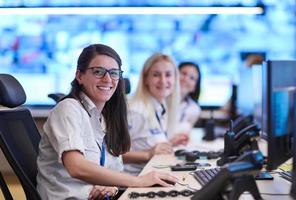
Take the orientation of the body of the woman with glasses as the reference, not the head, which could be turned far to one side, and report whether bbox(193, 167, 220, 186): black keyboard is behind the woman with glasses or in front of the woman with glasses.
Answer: in front

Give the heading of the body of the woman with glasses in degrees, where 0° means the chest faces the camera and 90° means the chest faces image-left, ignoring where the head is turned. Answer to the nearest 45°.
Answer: approximately 315°

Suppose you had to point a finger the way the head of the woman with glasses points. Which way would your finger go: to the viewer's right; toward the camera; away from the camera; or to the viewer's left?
toward the camera

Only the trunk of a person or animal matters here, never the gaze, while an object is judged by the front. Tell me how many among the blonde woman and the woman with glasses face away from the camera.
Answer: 0

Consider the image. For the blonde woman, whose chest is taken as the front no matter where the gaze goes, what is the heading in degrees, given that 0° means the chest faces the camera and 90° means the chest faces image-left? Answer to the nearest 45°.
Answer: approximately 315°

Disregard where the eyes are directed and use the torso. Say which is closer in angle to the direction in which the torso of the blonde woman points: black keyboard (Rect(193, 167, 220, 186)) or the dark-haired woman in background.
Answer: the black keyboard

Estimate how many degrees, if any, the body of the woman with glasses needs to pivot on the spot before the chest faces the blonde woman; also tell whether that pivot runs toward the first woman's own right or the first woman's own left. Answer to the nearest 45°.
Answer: approximately 135° to the first woman's own left

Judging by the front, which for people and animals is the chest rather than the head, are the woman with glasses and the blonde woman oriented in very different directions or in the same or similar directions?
same or similar directions

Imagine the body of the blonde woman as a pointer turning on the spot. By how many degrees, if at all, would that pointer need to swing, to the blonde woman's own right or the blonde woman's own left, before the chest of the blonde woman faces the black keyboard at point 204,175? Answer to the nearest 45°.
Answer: approximately 45° to the blonde woman's own right

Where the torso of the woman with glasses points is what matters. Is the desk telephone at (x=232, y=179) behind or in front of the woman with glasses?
in front

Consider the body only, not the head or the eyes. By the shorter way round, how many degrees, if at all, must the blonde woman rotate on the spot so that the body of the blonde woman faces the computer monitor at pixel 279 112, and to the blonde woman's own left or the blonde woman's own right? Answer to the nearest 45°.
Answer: approximately 45° to the blonde woman's own right

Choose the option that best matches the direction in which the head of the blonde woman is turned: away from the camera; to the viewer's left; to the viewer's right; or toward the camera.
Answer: toward the camera
